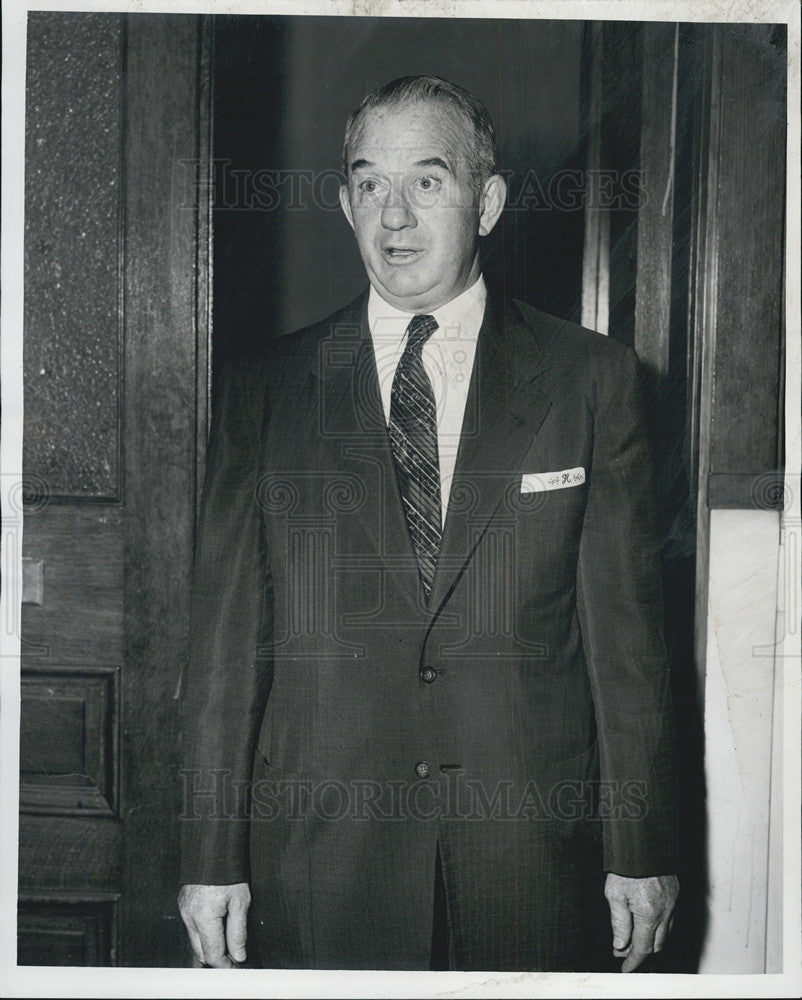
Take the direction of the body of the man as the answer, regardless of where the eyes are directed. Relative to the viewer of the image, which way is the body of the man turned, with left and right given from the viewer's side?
facing the viewer
